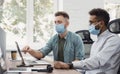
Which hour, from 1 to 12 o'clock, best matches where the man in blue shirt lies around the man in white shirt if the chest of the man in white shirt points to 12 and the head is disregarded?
The man in blue shirt is roughly at 2 o'clock from the man in white shirt.

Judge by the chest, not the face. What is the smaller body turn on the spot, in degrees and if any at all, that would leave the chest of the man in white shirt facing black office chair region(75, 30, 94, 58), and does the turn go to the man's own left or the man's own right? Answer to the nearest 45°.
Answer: approximately 90° to the man's own right

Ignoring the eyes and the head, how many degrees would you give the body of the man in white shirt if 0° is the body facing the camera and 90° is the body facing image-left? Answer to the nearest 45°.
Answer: approximately 90°

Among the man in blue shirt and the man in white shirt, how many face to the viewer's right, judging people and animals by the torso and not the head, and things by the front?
0

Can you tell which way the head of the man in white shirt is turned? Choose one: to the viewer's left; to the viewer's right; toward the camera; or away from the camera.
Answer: to the viewer's left

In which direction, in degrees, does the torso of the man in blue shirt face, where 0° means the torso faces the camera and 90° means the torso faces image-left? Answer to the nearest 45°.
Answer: approximately 45°
